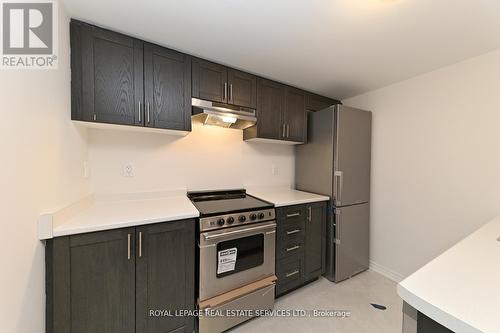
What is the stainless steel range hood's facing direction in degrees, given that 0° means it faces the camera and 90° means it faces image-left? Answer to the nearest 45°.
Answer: approximately 315°

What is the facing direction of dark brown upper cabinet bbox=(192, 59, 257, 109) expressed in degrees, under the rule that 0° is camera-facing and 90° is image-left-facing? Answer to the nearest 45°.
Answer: approximately 315°

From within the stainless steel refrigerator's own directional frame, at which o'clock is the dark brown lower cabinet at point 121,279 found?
The dark brown lower cabinet is roughly at 3 o'clock from the stainless steel refrigerator.

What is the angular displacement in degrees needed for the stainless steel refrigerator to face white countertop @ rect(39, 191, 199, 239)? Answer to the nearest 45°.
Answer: approximately 90° to its right

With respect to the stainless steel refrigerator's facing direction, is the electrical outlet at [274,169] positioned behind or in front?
behind

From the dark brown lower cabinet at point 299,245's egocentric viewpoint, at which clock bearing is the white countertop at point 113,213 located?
The white countertop is roughly at 3 o'clock from the dark brown lower cabinet.
